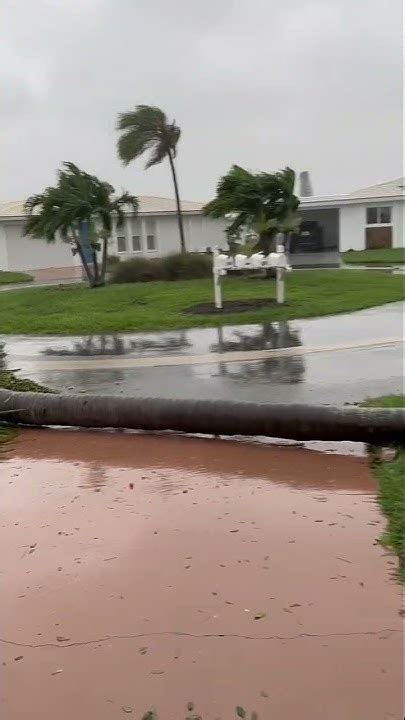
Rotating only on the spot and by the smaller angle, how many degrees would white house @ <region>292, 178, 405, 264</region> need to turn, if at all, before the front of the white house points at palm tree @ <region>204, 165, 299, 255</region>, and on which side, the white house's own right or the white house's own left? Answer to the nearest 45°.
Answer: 0° — it already faces it

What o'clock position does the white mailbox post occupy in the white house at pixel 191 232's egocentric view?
The white mailbox post is roughly at 12 o'clock from the white house.

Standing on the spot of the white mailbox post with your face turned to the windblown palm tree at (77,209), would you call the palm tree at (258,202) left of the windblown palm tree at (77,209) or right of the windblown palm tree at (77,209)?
right

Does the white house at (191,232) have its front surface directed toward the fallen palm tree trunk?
yes

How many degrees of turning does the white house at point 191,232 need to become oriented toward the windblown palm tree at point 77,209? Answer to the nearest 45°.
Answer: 0° — it already faces it

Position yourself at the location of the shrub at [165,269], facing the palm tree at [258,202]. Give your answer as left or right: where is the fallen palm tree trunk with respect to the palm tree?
right
